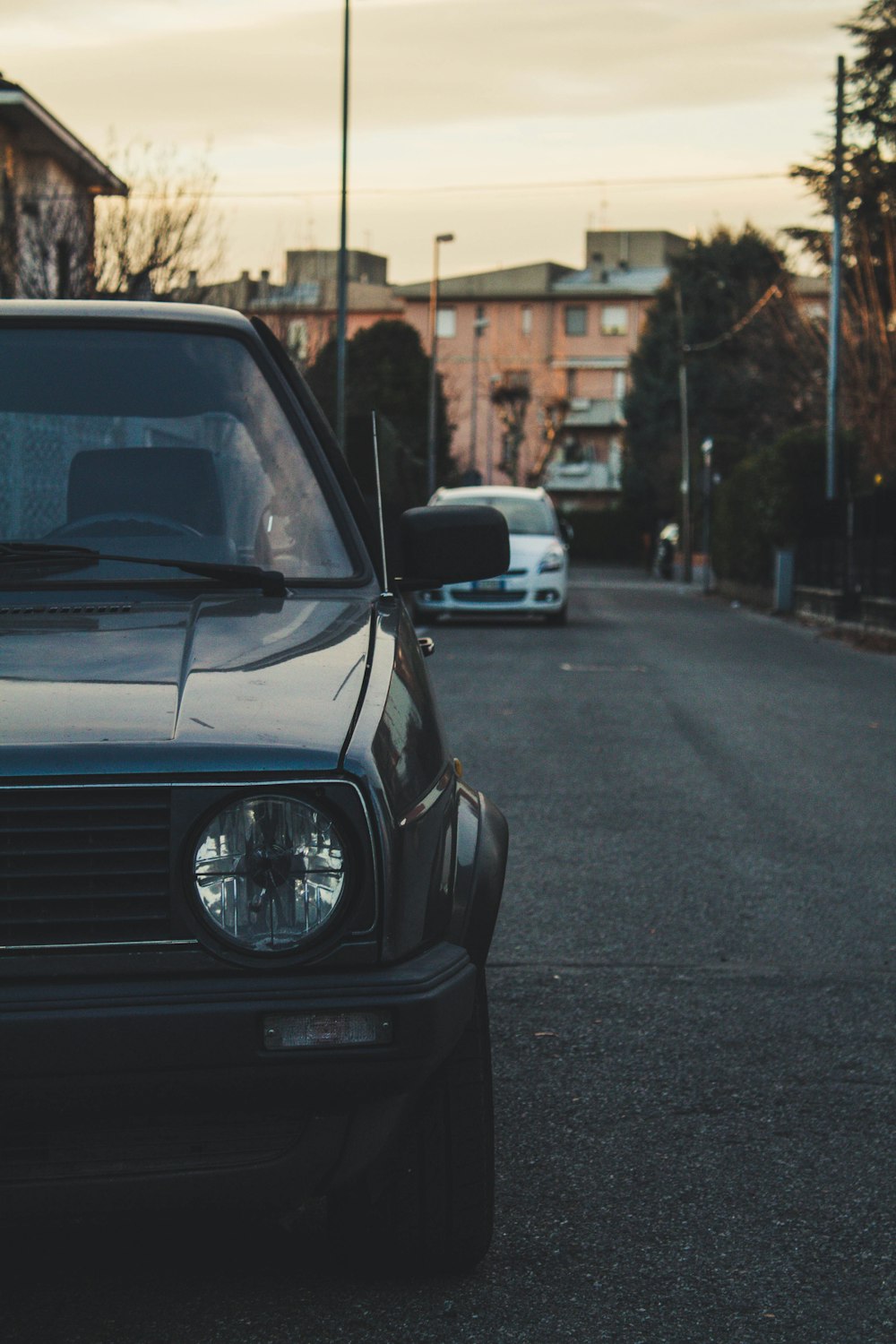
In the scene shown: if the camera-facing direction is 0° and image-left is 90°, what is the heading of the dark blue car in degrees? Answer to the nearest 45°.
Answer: approximately 0°

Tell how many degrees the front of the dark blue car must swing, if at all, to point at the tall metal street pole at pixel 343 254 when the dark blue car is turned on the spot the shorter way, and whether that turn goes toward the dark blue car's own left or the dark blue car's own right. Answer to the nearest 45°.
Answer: approximately 180°

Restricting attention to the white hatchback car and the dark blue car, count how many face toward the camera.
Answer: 2

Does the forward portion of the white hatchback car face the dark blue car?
yes

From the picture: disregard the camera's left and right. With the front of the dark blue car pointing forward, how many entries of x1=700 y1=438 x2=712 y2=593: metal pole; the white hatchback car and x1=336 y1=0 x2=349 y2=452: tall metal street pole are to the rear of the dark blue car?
3

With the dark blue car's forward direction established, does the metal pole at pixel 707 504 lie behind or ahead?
behind

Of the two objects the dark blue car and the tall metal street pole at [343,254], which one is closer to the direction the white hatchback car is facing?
the dark blue car

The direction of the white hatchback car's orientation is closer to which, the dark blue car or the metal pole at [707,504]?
the dark blue car

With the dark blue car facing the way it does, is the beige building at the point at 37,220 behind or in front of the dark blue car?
behind

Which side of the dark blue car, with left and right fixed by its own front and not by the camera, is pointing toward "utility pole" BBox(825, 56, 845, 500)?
back

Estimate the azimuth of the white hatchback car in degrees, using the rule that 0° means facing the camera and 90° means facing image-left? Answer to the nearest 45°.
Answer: approximately 0°

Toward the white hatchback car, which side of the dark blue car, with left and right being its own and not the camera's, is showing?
back
